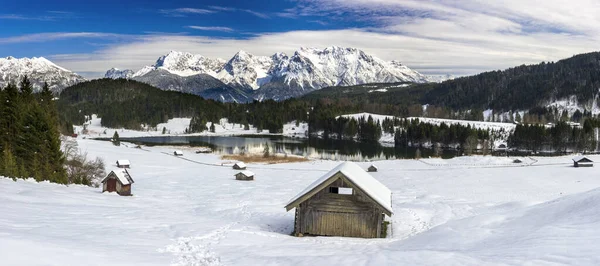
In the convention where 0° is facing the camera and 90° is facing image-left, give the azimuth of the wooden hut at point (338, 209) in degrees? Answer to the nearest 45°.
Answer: approximately 0°
